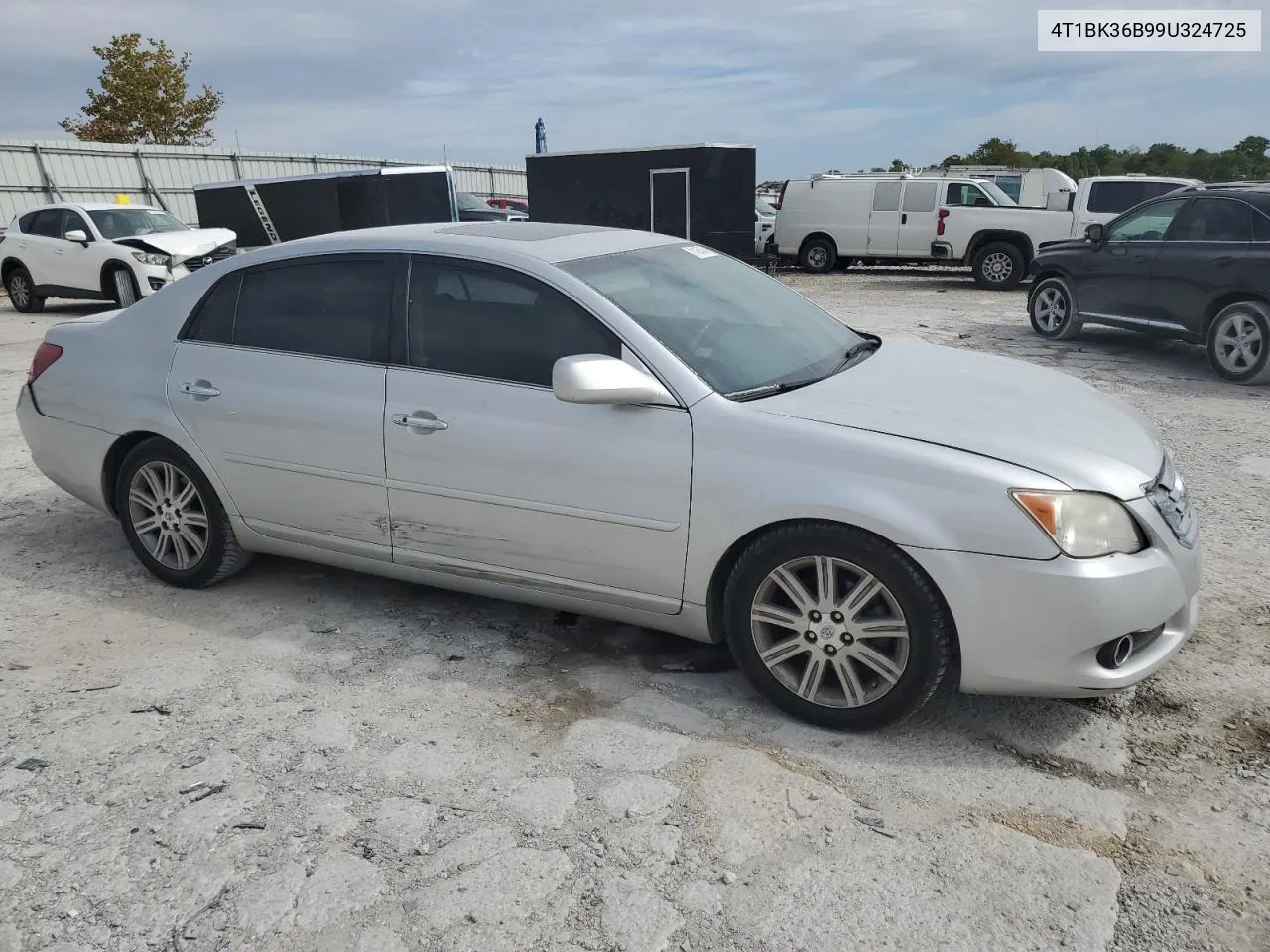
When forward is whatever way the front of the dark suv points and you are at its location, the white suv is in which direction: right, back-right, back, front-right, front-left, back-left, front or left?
front-left

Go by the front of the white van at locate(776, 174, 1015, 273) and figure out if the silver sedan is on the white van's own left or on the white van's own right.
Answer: on the white van's own right

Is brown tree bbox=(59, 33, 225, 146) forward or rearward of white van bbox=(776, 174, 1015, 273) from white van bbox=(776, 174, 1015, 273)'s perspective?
rearward

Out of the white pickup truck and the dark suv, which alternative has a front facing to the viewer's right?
the white pickup truck

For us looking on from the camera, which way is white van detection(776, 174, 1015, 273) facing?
facing to the right of the viewer

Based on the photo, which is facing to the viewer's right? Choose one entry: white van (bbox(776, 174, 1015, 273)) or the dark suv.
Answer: the white van

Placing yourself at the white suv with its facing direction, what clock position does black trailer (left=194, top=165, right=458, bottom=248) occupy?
The black trailer is roughly at 10 o'clock from the white suv.

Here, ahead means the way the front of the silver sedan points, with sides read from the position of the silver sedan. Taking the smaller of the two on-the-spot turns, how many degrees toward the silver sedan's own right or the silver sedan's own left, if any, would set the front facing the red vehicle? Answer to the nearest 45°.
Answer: approximately 135° to the silver sedan's own left

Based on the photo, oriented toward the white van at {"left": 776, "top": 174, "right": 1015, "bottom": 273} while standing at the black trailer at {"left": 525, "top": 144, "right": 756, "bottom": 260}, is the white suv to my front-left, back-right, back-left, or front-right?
back-right

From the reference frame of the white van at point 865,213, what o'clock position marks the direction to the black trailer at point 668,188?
The black trailer is roughly at 6 o'clock from the white van.

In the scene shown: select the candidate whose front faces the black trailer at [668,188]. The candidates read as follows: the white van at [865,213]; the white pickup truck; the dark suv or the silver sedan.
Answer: the dark suv

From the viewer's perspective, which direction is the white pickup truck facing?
to the viewer's right

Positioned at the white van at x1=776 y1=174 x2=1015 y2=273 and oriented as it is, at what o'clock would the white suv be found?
The white suv is roughly at 5 o'clock from the white van.

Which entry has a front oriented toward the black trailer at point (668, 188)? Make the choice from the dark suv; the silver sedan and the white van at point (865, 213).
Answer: the dark suv

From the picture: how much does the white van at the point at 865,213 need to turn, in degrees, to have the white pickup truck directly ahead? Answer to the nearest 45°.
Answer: approximately 45° to its right
